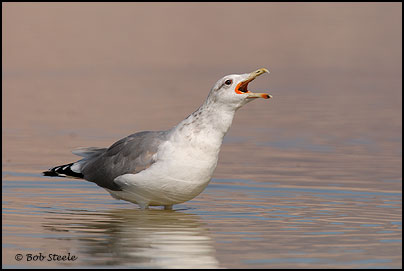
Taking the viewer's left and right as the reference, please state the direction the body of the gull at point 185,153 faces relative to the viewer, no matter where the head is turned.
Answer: facing to the right of the viewer
